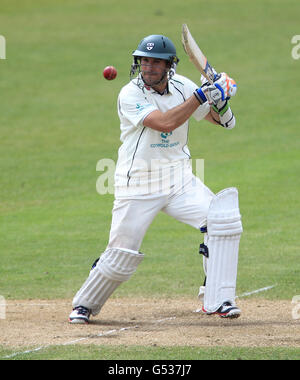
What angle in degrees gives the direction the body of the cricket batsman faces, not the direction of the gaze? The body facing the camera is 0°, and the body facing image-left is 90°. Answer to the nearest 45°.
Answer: approximately 0°
